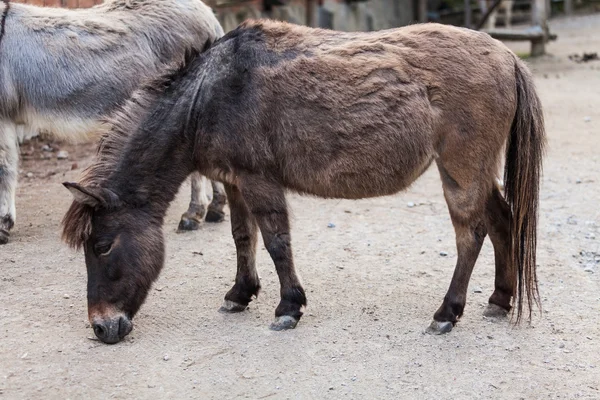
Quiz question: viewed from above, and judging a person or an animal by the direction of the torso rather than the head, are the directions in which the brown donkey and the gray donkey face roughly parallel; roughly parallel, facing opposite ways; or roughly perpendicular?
roughly parallel

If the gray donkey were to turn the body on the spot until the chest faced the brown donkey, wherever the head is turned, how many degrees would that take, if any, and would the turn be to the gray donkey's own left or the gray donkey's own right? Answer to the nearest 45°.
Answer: approximately 135° to the gray donkey's own left

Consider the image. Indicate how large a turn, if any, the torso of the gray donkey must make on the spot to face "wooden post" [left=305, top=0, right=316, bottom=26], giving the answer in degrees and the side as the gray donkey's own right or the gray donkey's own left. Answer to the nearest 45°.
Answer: approximately 135° to the gray donkey's own right

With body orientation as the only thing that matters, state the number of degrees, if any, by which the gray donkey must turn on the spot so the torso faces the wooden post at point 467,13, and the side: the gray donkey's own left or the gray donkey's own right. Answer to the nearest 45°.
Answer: approximately 135° to the gray donkey's own right

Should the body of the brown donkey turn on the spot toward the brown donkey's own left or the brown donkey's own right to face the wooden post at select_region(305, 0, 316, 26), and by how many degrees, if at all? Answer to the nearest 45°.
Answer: approximately 90° to the brown donkey's own right

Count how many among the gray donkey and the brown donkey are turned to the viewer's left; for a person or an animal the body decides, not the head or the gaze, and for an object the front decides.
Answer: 2

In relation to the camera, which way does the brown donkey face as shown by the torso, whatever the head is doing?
to the viewer's left

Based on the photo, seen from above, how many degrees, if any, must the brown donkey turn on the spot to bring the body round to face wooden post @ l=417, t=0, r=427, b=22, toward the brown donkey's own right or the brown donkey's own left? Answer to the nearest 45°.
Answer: approximately 90° to the brown donkey's own right

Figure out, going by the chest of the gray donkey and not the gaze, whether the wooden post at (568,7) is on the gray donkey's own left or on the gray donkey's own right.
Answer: on the gray donkey's own right

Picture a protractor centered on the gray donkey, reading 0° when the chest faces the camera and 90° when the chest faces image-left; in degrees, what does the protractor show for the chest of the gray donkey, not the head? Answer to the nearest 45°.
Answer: approximately 90°
